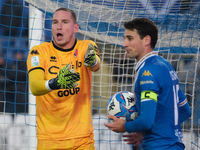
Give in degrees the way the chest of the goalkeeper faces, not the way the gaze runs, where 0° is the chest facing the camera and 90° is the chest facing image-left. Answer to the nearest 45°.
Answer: approximately 0°

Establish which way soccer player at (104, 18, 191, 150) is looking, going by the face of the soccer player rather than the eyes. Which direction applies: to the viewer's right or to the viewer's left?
to the viewer's left

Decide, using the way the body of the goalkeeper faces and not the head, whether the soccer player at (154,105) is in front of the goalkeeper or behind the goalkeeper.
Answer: in front
